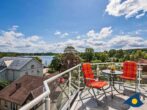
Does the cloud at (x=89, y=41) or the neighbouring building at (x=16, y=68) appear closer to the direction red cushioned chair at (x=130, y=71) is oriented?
the neighbouring building

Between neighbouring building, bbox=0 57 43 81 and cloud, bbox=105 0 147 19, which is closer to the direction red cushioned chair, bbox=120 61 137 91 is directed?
the neighbouring building

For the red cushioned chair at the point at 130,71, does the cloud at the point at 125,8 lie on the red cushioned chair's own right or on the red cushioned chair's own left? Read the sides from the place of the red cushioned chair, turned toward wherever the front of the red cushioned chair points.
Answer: on the red cushioned chair's own right
